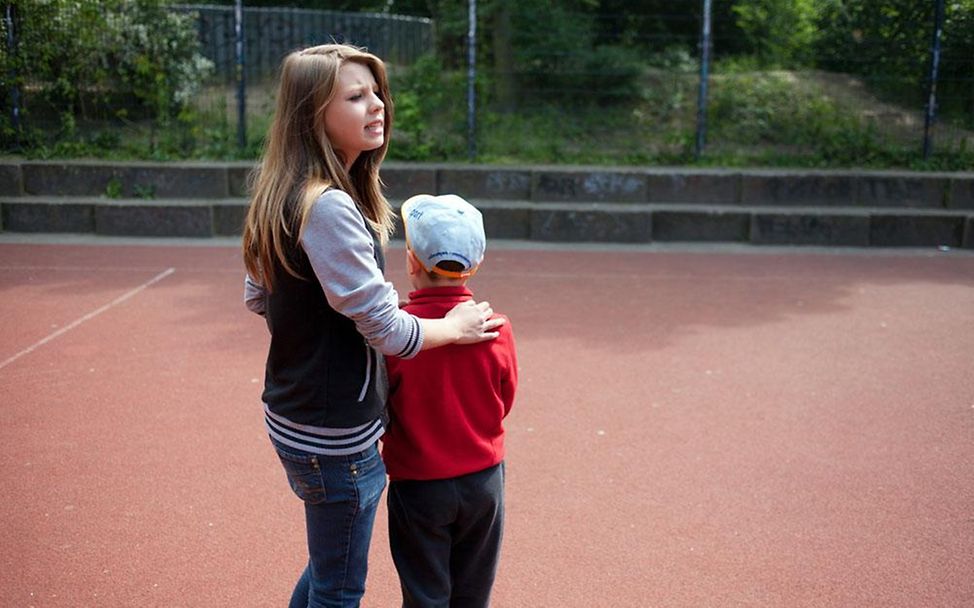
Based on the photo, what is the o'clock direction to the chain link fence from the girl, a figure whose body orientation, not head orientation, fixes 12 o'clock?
The chain link fence is roughly at 11 o'clock from the girl.

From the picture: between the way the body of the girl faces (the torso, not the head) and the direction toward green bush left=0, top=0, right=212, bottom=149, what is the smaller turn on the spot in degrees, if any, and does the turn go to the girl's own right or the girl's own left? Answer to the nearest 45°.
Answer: approximately 45° to the girl's own left

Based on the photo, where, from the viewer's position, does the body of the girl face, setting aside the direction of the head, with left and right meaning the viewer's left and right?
facing away from the viewer and to the right of the viewer

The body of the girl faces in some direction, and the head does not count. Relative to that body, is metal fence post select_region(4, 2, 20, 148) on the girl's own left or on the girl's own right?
on the girl's own left

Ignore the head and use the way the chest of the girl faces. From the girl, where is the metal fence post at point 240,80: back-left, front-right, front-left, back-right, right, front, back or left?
front-left

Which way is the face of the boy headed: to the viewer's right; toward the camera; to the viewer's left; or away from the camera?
away from the camera
